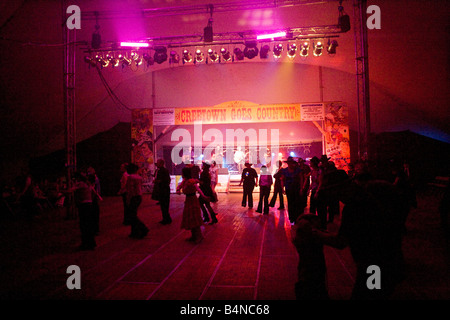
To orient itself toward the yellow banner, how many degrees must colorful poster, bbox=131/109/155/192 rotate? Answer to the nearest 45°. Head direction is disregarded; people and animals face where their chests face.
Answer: approximately 90° to its left

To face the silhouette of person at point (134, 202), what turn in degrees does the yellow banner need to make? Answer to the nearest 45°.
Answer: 0° — it already faces them

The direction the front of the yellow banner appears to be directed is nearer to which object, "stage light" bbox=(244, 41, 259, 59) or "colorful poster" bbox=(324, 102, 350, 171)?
the stage light
